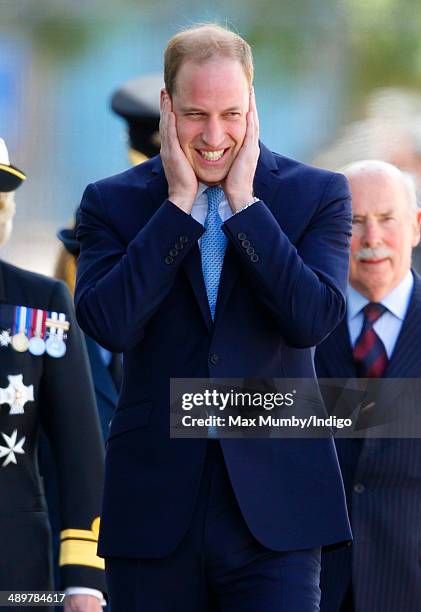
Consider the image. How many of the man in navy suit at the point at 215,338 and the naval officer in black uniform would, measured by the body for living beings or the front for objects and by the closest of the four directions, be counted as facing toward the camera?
2

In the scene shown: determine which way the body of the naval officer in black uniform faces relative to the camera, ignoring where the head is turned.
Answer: toward the camera

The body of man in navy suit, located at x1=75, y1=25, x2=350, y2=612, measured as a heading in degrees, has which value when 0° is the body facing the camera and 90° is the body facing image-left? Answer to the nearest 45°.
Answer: approximately 0°

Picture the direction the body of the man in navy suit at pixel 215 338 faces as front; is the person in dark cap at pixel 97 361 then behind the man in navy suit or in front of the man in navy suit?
behind

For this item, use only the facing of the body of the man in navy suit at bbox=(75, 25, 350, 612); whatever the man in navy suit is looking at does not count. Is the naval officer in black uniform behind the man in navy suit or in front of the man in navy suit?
behind
